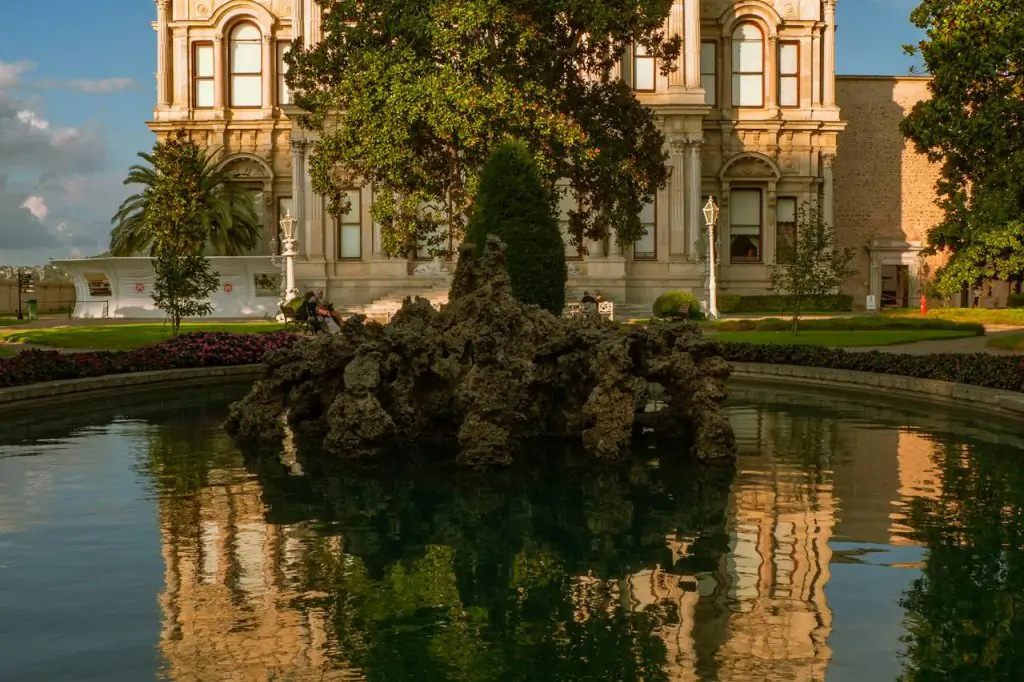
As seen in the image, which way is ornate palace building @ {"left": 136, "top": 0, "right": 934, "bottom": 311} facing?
toward the camera

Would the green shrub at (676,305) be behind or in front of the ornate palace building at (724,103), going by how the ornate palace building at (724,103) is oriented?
in front

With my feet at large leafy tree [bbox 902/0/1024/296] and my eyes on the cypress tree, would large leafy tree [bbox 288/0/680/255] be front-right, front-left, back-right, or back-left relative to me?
front-right

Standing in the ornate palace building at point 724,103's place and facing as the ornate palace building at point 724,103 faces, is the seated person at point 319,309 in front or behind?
in front

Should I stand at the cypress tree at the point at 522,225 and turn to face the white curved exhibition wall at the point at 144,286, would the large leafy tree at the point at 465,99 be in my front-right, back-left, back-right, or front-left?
front-right

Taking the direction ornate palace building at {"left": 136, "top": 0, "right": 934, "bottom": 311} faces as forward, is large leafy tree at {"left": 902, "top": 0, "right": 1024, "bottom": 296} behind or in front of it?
in front

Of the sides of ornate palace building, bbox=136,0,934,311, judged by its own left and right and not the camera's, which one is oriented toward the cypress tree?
front

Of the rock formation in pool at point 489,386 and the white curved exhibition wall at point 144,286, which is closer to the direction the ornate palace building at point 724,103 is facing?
the rock formation in pool

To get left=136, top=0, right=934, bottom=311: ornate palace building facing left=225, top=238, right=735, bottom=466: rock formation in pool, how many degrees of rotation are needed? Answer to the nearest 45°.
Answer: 0° — it already faces it

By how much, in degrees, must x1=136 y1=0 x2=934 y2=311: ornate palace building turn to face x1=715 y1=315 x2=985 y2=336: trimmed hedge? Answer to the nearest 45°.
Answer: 0° — it already faces it

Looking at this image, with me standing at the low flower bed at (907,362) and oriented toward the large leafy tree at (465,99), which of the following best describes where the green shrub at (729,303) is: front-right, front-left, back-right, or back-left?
front-right

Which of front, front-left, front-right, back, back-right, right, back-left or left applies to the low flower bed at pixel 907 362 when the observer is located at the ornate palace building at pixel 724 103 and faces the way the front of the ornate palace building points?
front
